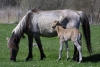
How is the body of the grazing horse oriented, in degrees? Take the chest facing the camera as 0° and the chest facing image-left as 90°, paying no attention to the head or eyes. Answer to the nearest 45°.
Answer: approximately 90°
